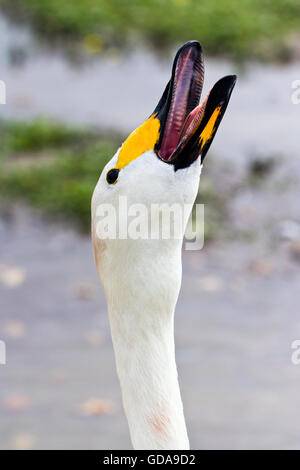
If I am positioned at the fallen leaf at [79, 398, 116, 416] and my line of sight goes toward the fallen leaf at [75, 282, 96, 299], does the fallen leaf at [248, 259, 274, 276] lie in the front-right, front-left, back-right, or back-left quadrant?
front-right

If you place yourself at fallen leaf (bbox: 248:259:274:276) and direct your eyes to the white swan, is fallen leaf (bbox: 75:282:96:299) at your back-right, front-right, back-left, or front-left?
front-right
